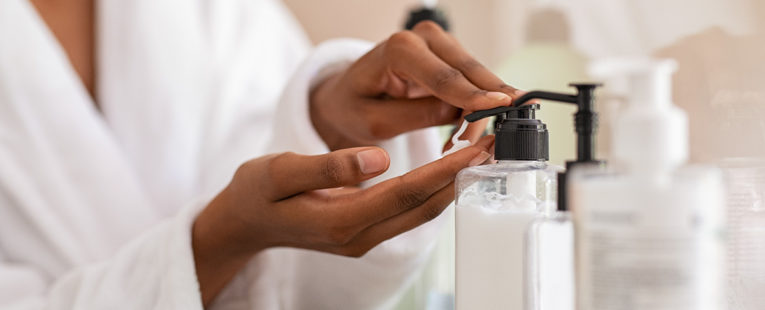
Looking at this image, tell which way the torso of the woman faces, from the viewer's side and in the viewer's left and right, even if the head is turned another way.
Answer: facing the viewer and to the right of the viewer
